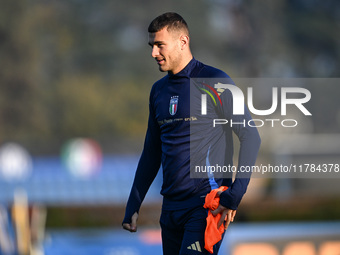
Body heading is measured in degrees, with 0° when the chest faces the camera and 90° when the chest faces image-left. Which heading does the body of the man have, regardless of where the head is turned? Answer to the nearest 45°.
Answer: approximately 45°
